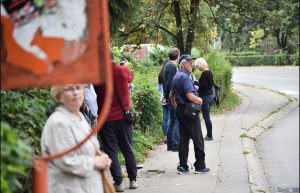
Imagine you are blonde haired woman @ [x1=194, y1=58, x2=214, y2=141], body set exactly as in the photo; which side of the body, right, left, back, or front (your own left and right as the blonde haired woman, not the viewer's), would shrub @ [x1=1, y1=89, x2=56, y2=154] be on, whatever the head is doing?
left

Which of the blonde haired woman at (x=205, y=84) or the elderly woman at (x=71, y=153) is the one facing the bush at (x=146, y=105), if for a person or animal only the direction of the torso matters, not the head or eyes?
the blonde haired woman

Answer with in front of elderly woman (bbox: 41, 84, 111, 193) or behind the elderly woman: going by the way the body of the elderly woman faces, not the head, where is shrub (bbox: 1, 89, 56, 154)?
behind

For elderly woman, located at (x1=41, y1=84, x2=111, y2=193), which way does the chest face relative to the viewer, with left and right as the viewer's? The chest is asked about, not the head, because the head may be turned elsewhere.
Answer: facing the viewer and to the right of the viewer

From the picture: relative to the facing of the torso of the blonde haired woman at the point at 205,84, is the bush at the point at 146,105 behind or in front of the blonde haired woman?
in front

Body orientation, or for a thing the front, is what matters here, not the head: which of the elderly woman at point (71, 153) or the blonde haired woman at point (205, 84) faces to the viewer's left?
the blonde haired woman

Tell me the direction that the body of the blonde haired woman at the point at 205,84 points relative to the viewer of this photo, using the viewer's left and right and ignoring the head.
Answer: facing to the left of the viewer

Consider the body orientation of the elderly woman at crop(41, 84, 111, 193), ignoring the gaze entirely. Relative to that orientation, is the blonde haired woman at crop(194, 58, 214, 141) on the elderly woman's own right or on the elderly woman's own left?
on the elderly woman's own left

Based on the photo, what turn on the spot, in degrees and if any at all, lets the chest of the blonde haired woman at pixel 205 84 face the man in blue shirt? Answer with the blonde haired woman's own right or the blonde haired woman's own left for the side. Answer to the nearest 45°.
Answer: approximately 90° to the blonde haired woman's own left

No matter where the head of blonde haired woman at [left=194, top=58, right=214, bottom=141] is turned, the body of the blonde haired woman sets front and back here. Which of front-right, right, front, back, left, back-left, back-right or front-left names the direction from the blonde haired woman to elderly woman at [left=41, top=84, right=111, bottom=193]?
left

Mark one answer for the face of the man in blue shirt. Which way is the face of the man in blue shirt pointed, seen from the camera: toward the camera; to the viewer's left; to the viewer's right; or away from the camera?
to the viewer's right

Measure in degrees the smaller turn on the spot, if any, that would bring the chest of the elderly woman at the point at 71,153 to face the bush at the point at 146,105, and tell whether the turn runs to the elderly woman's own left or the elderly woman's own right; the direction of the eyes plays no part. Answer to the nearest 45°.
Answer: approximately 135° to the elderly woman's own left
